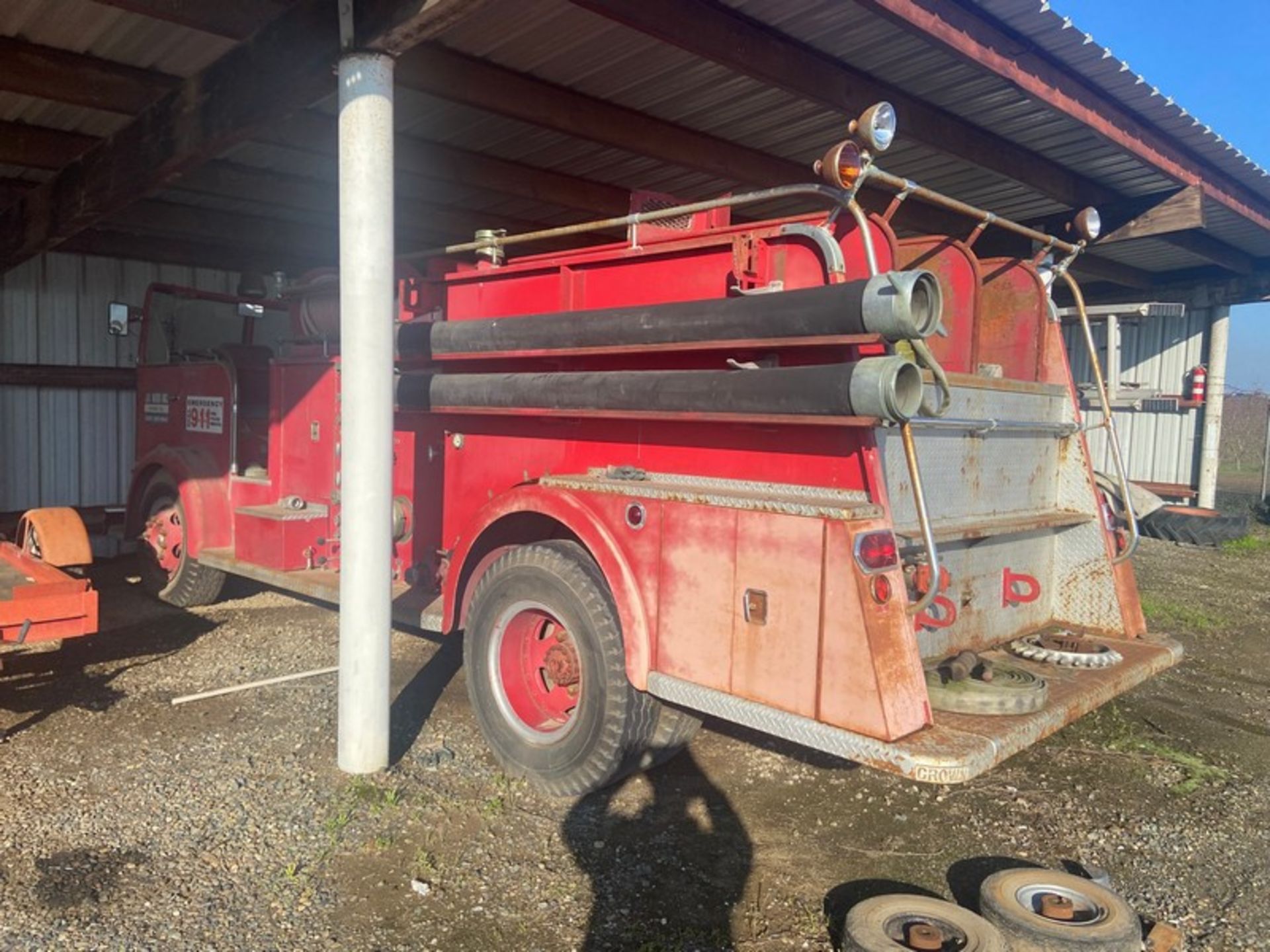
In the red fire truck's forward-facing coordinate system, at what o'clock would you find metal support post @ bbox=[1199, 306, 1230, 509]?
The metal support post is roughly at 3 o'clock from the red fire truck.

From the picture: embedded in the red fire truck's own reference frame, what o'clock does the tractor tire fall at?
The tractor tire is roughly at 3 o'clock from the red fire truck.

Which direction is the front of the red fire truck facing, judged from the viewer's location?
facing away from the viewer and to the left of the viewer

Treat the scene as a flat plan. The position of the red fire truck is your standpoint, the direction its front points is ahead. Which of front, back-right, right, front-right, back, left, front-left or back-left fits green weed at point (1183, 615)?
right

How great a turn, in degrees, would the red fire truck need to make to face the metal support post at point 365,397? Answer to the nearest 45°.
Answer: approximately 45° to its left
